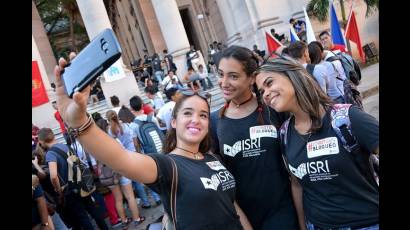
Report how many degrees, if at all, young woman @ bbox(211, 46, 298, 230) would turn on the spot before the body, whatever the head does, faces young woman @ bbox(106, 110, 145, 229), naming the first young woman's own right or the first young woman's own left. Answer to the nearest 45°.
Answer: approximately 90° to the first young woman's own right

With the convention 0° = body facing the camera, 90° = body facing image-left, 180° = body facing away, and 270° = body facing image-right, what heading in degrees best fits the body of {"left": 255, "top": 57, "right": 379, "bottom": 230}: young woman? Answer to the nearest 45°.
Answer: approximately 45°

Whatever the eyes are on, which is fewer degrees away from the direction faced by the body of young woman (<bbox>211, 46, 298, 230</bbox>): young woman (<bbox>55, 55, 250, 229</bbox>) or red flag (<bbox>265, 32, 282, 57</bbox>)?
the young woman

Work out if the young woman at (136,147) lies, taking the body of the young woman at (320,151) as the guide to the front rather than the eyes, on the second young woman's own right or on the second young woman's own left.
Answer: on the second young woman's own right

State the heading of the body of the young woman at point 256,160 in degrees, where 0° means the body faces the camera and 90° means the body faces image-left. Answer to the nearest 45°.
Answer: approximately 45°

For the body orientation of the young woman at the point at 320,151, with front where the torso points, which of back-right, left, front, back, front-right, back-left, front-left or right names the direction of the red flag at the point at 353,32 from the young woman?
back-right

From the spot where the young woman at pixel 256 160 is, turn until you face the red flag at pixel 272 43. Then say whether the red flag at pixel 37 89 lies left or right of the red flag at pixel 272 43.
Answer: left

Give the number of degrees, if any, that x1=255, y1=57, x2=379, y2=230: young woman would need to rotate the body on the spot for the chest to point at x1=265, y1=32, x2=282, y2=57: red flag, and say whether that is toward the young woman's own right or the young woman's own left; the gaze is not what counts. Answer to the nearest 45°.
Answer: approximately 135° to the young woman's own right

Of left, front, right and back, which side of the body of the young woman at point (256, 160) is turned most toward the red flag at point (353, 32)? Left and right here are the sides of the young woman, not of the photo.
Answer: back
